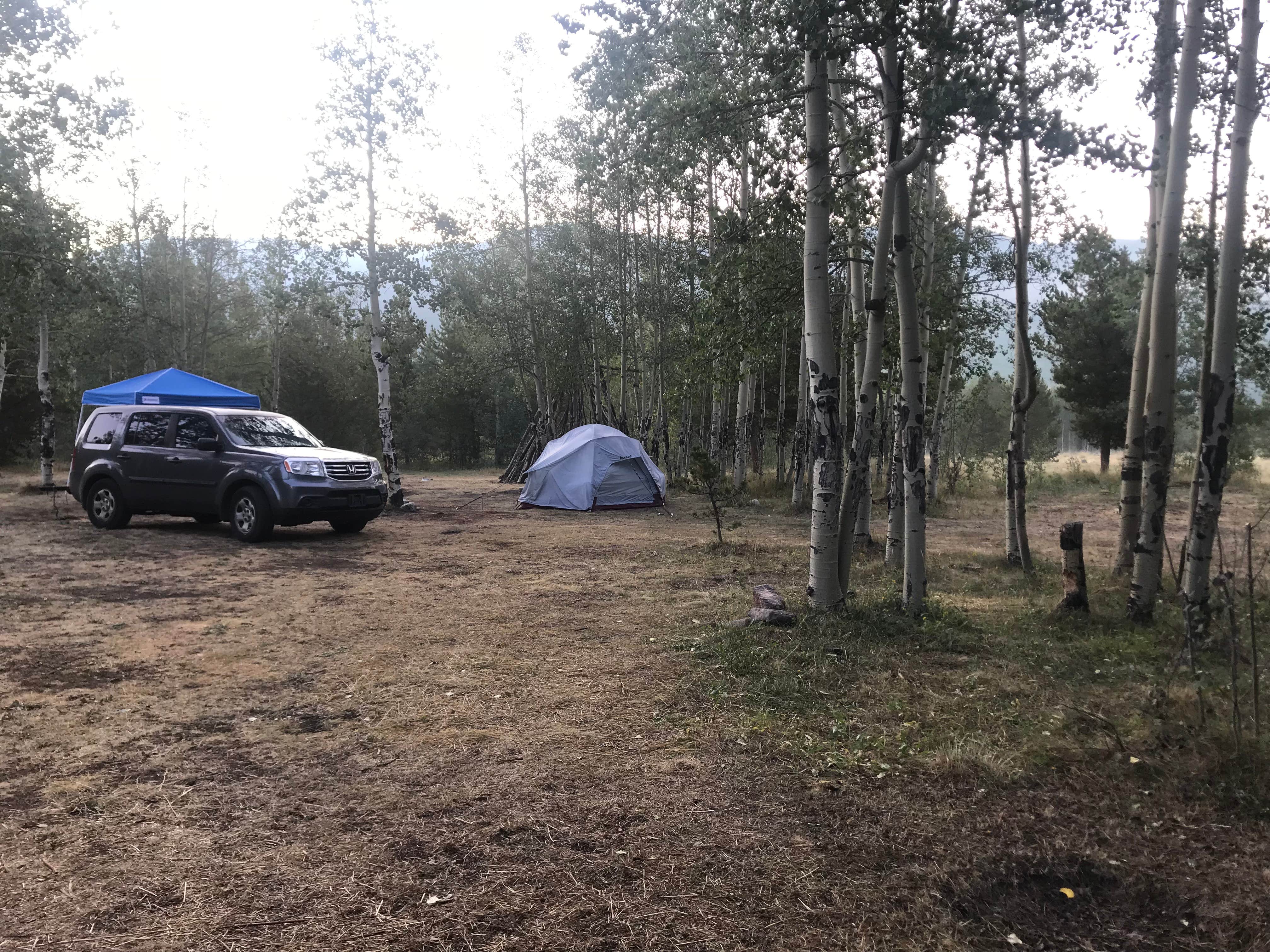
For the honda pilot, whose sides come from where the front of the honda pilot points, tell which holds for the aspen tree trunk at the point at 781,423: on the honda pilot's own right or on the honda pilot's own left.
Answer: on the honda pilot's own left

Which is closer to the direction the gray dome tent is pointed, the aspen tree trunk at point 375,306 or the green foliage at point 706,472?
the green foliage

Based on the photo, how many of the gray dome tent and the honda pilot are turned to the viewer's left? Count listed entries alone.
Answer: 0

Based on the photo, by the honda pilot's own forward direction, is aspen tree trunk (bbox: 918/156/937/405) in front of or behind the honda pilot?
in front

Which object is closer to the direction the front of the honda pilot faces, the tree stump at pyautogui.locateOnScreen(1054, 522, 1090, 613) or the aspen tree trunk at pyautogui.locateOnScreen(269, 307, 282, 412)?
the tree stump

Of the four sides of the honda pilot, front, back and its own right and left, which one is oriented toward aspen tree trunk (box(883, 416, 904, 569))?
front

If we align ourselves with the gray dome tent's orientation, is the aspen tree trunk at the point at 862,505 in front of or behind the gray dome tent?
in front

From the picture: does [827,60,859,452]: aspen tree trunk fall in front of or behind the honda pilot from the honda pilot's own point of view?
in front

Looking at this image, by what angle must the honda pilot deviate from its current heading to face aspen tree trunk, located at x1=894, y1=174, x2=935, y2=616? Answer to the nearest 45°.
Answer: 0° — it already faces it

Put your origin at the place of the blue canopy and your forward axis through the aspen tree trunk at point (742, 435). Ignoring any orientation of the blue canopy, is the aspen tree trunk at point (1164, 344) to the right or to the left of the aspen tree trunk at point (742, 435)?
right

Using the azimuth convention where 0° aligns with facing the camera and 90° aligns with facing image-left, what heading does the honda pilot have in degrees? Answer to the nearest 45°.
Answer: approximately 315°

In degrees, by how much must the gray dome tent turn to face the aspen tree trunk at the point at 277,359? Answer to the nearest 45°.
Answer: approximately 180°
